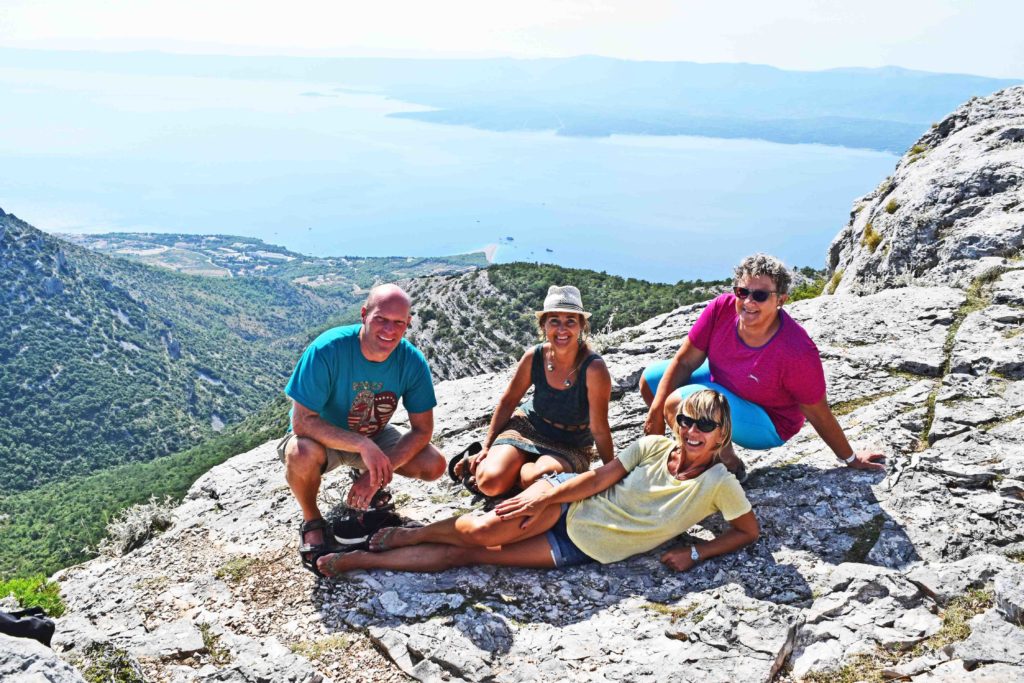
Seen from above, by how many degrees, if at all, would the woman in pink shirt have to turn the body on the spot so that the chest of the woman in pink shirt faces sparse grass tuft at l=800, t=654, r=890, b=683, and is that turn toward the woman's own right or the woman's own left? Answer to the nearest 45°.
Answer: approximately 45° to the woman's own left

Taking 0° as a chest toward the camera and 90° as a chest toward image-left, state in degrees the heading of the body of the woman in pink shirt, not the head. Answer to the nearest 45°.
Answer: approximately 45°

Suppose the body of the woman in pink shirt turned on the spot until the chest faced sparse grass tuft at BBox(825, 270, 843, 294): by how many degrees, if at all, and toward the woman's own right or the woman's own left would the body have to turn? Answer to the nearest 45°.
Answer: approximately 135° to the woman's own right

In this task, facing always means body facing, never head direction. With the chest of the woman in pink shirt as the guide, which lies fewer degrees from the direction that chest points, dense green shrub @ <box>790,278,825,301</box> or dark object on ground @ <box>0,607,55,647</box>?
the dark object on ground

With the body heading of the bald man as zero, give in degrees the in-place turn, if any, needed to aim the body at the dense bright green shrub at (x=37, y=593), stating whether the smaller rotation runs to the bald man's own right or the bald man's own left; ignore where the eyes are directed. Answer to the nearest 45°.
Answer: approximately 90° to the bald man's own right
